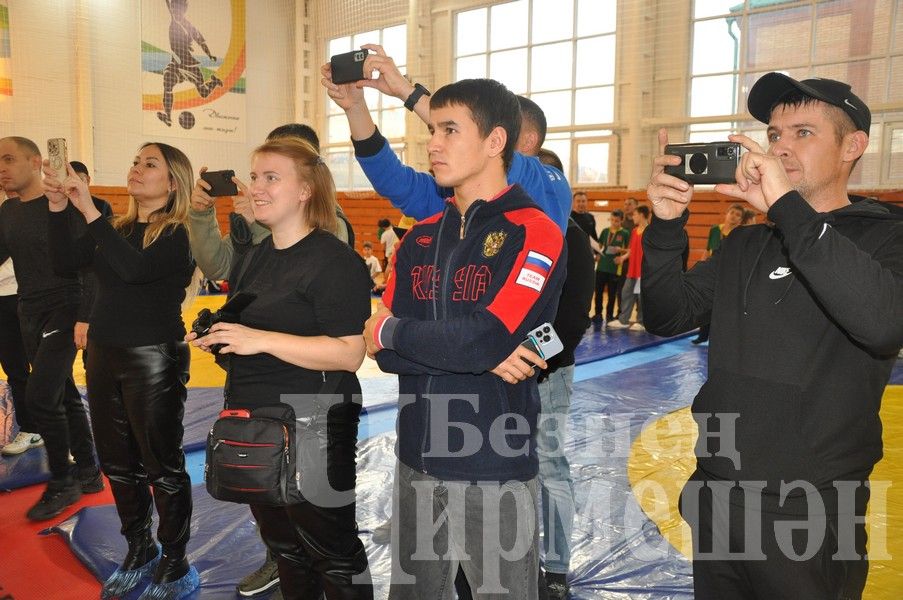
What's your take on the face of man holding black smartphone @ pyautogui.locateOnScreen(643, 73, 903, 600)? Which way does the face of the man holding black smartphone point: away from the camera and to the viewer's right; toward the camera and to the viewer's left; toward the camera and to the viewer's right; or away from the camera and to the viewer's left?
toward the camera and to the viewer's left

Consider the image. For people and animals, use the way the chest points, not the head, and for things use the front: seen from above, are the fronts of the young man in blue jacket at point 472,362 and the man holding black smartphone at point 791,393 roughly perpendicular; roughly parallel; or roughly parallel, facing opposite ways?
roughly parallel

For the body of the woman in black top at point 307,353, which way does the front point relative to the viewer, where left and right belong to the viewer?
facing the viewer and to the left of the viewer

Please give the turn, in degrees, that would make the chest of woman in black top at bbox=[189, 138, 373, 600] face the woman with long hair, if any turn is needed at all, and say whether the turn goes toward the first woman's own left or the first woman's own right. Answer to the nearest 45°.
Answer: approximately 90° to the first woman's own right

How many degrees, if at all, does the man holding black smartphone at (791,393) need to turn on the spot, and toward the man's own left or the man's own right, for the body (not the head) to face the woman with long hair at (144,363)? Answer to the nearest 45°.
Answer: approximately 45° to the man's own right

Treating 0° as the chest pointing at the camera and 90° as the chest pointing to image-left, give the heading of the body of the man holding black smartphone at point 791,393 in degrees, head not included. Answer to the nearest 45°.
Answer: approximately 45°

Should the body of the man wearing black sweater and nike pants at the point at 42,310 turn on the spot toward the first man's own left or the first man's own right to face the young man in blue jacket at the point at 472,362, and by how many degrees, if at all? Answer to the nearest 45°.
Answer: approximately 45° to the first man's own left

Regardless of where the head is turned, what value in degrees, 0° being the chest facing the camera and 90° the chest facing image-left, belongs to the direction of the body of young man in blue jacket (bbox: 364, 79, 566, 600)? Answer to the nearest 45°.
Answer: approximately 45°

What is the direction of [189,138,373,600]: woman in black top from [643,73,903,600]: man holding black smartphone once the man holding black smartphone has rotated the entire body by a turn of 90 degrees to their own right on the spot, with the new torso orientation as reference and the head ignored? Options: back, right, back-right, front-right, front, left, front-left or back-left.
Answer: front-left
